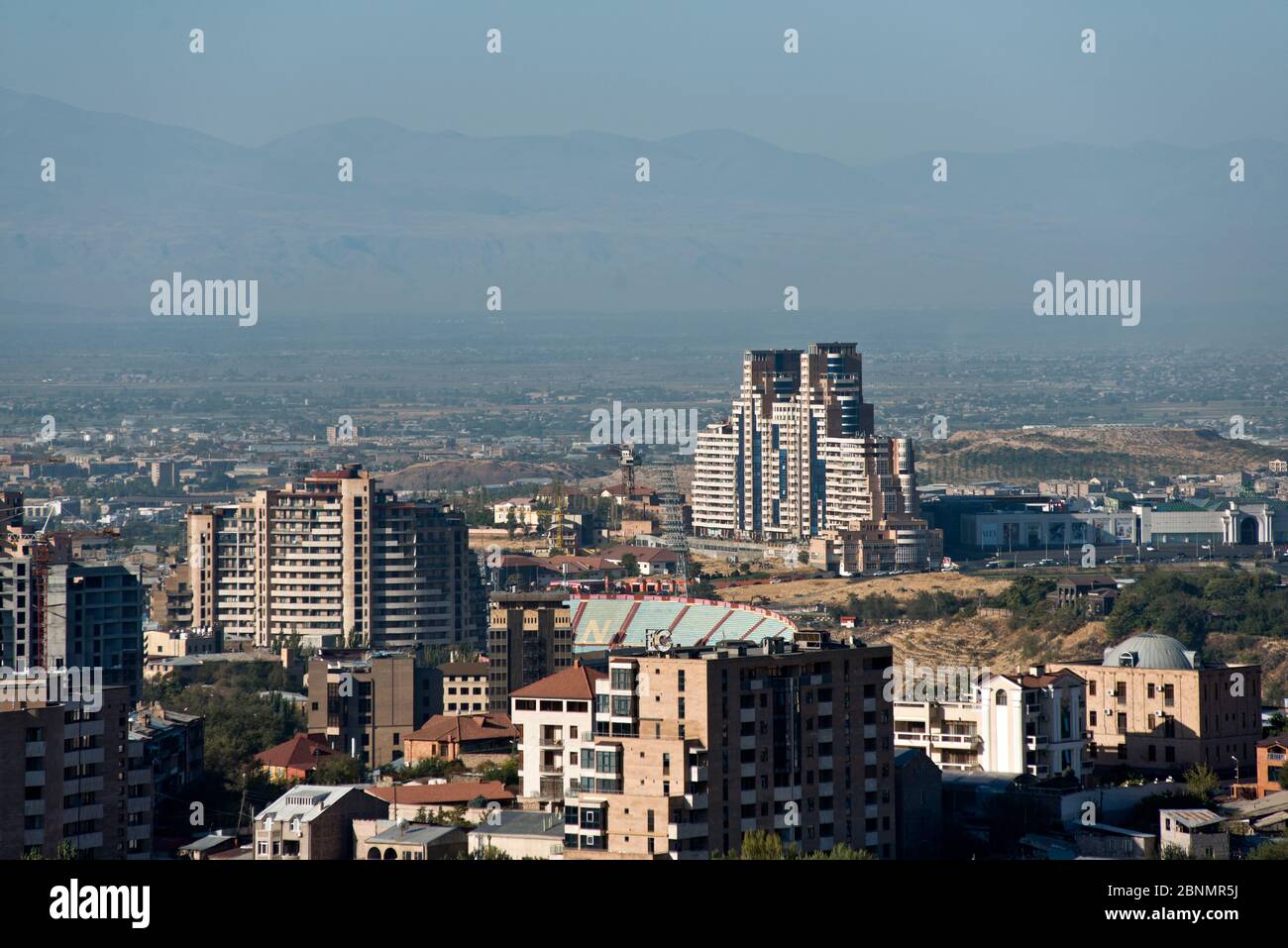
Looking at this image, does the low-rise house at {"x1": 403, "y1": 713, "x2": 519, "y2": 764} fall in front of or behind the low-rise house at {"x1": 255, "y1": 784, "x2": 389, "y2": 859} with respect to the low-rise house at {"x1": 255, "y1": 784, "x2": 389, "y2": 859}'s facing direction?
behind

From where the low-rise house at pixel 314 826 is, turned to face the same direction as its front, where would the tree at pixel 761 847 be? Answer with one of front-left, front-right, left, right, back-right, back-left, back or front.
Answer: left

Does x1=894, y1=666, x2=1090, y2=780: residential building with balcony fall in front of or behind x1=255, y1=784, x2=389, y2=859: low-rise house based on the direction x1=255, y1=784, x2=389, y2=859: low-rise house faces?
behind

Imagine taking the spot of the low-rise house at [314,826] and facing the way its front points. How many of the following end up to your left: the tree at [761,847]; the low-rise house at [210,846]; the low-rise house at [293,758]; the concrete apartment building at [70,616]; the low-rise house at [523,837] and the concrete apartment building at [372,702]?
2

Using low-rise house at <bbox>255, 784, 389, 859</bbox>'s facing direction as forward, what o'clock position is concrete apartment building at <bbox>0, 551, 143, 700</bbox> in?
The concrete apartment building is roughly at 4 o'clock from the low-rise house.

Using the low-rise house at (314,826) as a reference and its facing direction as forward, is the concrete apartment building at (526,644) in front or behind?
behind

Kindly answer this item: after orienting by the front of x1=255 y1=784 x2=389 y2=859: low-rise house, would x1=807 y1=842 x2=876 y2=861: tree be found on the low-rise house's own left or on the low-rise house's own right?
on the low-rise house's own left

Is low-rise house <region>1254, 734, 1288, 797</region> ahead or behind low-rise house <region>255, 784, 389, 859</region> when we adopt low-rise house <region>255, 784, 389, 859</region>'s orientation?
behind

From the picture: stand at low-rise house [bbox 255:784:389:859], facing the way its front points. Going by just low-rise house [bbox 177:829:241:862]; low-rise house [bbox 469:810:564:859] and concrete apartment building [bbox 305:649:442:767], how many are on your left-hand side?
1

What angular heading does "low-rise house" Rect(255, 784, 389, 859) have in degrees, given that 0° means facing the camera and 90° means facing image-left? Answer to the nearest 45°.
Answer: approximately 45°

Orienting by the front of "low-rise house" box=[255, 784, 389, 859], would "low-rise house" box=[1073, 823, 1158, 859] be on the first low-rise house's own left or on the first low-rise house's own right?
on the first low-rise house's own left
